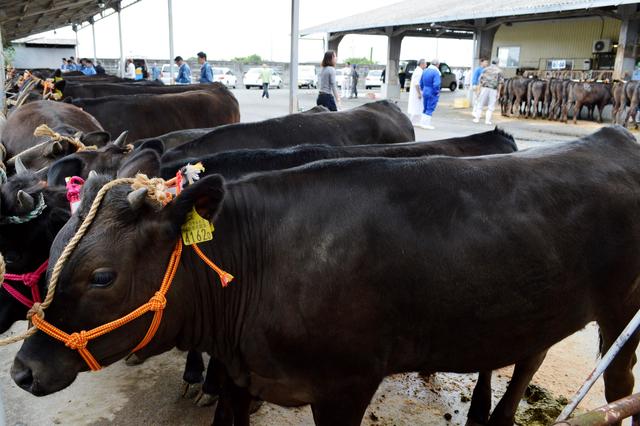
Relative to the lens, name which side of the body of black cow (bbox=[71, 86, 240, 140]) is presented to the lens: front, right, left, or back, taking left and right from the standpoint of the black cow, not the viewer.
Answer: left

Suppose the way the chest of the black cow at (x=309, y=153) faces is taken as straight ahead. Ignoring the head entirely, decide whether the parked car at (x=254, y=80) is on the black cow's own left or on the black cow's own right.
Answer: on the black cow's own right

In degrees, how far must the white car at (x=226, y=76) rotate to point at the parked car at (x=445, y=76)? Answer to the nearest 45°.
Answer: approximately 45° to its left

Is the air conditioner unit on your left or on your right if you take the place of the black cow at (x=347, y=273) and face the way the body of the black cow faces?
on your right

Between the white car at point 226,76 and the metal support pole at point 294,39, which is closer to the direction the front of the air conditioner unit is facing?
the metal support pole

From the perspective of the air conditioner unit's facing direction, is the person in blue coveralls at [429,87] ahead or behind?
ahead

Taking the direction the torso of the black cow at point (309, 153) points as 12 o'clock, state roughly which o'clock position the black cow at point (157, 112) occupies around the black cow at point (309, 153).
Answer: the black cow at point (157, 112) is roughly at 2 o'clock from the black cow at point (309, 153).

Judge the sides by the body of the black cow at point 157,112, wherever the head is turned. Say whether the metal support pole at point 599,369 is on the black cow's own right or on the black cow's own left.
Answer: on the black cow's own left

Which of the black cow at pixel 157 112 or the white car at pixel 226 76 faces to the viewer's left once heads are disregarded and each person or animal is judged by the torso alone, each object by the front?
the black cow

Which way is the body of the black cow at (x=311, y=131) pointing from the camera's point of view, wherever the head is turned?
to the viewer's left

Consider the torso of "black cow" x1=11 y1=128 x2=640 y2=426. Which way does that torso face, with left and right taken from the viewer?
facing to the left of the viewer

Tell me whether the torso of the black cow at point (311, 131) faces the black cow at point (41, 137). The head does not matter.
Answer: yes

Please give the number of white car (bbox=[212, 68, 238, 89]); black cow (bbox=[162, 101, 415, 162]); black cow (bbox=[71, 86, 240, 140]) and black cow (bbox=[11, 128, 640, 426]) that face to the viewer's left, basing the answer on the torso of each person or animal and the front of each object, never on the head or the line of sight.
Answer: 3

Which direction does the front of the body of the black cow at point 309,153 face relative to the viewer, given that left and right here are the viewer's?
facing to the left of the viewer
